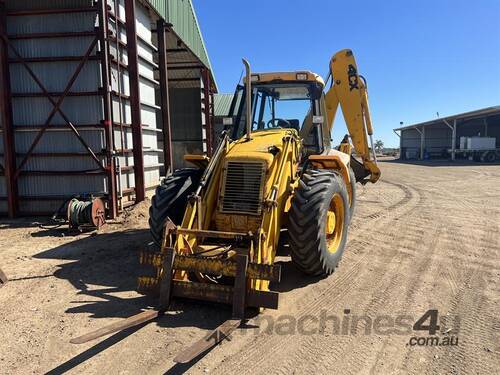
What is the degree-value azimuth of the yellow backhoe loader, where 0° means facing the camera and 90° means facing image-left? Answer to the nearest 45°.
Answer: approximately 45°

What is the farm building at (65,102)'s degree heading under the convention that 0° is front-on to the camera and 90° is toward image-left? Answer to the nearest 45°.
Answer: approximately 315°

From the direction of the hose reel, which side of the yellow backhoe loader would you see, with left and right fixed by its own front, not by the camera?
right

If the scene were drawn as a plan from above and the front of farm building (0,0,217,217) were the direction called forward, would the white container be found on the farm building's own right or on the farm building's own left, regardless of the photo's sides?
on the farm building's own left

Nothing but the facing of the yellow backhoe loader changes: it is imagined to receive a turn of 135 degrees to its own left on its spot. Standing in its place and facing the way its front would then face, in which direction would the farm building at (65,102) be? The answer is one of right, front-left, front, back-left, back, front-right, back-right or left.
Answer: back-left
